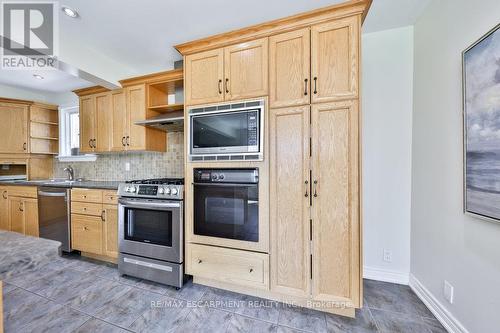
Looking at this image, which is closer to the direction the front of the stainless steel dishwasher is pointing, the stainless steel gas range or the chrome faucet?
the stainless steel gas range

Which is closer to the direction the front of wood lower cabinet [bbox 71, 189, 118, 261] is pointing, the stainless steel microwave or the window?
the stainless steel microwave

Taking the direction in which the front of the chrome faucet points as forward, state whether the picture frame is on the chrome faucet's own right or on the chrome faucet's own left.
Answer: on the chrome faucet's own left

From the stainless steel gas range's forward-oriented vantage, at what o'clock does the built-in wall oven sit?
The built-in wall oven is roughly at 9 o'clock from the stainless steel gas range.
